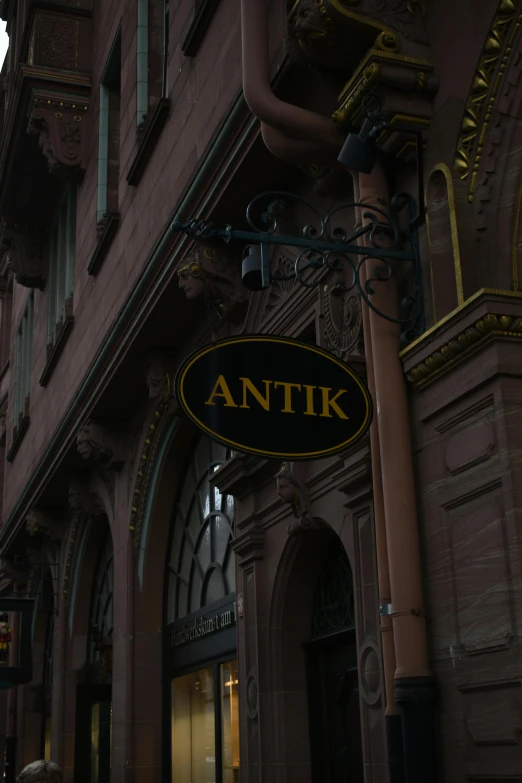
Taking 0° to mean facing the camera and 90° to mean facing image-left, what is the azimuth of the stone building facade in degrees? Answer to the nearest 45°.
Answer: approximately 45°
